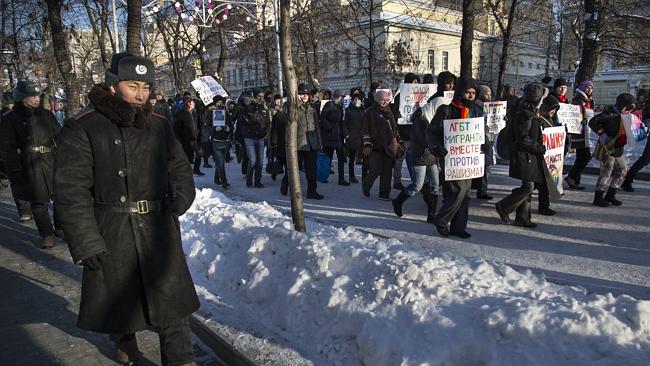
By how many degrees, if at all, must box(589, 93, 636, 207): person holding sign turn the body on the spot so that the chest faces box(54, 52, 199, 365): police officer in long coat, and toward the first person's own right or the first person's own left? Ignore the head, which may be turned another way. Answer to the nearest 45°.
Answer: approximately 90° to the first person's own right

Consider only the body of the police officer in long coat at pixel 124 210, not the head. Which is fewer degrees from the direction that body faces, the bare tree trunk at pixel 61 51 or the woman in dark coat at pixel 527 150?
the woman in dark coat

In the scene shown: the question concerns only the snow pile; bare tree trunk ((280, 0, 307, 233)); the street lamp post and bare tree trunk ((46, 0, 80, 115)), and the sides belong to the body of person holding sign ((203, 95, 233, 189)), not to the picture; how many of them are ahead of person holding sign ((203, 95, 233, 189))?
2

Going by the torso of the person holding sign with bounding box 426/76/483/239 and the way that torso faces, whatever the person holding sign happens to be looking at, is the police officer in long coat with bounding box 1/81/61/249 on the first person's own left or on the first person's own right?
on the first person's own right

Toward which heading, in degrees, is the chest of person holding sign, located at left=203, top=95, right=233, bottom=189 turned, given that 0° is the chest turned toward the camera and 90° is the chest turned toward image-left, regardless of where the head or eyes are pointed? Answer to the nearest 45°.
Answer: approximately 0°

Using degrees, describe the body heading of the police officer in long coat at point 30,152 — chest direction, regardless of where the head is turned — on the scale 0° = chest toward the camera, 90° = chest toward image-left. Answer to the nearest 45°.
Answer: approximately 315°

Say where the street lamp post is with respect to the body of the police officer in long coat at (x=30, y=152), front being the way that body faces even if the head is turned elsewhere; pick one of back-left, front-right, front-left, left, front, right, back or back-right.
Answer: back-left

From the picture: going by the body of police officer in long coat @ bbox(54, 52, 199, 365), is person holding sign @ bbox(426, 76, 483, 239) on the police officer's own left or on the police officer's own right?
on the police officer's own left
